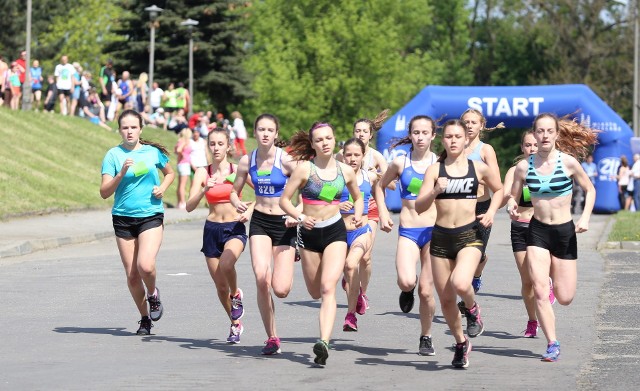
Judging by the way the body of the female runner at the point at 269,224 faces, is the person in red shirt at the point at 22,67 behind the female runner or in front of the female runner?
behind

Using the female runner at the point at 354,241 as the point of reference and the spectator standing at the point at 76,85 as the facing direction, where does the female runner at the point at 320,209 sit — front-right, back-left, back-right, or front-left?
back-left

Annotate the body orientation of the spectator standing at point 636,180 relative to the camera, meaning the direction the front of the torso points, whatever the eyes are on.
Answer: to the viewer's left

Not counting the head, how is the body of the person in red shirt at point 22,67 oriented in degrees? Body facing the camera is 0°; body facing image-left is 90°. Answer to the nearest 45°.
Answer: approximately 315°

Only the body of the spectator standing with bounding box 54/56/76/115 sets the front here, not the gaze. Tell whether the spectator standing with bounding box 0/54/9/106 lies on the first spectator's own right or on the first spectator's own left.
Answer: on the first spectator's own right

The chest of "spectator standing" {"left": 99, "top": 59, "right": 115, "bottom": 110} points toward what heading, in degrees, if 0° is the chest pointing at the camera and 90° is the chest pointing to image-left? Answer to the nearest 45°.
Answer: approximately 315°

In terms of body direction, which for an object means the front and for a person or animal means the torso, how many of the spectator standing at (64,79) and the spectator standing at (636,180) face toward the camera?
1

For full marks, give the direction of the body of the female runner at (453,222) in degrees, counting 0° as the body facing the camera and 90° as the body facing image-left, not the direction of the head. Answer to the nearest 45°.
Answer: approximately 0°

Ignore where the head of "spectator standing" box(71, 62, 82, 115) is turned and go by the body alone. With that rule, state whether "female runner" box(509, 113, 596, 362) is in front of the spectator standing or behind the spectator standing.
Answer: in front

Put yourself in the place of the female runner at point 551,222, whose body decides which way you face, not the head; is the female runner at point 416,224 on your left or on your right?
on your right

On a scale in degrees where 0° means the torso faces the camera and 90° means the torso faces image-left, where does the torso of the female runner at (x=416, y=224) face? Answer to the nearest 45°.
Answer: approximately 0°

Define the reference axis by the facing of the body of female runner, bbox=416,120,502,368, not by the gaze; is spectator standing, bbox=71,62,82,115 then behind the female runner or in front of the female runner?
behind

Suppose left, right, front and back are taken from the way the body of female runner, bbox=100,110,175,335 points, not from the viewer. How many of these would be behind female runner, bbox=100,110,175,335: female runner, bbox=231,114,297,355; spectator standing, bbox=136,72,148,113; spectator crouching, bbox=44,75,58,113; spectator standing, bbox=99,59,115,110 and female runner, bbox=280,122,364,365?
3

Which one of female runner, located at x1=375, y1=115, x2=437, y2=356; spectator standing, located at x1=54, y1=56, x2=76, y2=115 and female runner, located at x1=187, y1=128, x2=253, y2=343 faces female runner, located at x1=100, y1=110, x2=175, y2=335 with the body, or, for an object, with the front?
the spectator standing
